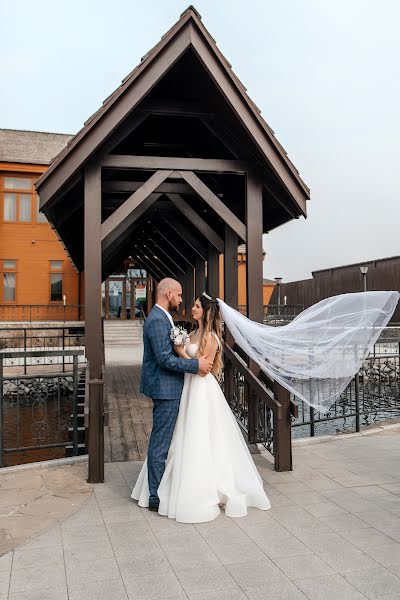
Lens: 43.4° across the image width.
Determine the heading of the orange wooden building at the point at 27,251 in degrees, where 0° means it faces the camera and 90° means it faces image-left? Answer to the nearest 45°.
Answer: approximately 0°

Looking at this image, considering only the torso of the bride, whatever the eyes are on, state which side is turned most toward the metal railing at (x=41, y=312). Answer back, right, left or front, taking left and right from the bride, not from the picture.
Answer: right

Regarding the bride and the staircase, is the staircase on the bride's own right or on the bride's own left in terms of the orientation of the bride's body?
on the bride's own right

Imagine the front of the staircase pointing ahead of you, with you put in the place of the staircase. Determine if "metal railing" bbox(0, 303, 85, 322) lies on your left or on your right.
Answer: on your right

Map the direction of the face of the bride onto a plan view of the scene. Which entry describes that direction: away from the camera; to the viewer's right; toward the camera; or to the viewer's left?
to the viewer's left

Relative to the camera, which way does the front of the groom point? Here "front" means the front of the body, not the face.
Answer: to the viewer's right

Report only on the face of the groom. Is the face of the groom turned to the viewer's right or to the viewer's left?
to the viewer's right

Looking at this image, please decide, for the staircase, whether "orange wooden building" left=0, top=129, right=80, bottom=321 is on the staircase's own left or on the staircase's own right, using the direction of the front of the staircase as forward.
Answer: on the staircase's own right
